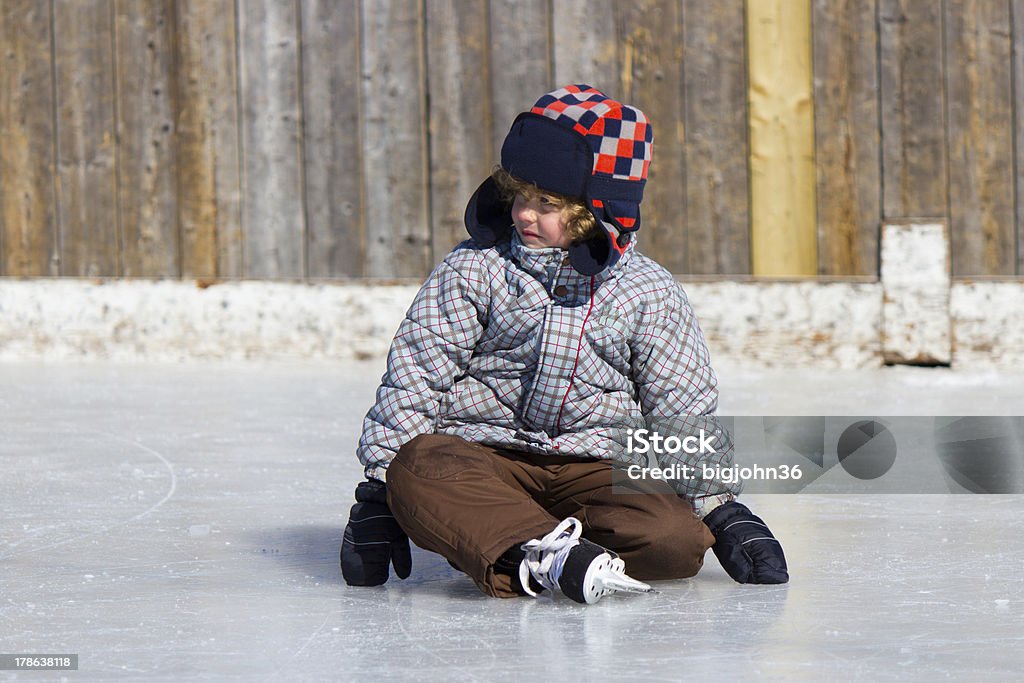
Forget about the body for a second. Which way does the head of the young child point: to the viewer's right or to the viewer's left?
to the viewer's left

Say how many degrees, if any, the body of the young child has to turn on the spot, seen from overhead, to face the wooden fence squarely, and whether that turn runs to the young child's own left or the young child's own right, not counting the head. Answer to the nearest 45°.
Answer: approximately 180°

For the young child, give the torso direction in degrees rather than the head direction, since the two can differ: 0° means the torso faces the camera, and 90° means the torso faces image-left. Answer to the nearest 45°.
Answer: approximately 0°
